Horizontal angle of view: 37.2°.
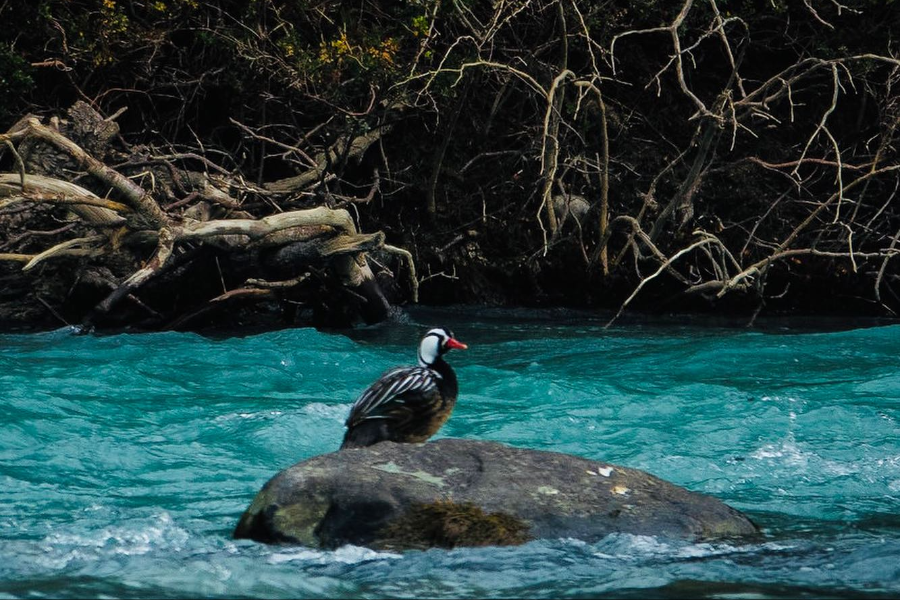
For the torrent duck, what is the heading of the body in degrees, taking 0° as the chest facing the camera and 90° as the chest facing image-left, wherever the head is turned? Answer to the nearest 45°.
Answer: approximately 270°

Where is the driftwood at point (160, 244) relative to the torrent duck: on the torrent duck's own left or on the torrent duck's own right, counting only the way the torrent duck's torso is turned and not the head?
on the torrent duck's own left
